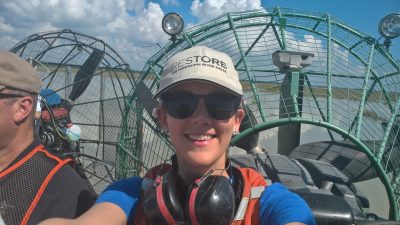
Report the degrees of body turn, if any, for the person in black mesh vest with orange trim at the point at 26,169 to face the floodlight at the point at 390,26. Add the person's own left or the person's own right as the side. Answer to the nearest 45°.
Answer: approximately 135° to the person's own left

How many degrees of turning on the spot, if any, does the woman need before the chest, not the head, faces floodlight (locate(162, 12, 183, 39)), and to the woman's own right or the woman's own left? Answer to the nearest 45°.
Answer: approximately 180°

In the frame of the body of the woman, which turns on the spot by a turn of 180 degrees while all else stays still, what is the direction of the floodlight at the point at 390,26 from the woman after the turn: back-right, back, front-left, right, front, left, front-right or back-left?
front-right

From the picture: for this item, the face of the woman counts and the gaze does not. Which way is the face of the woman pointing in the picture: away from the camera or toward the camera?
toward the camera

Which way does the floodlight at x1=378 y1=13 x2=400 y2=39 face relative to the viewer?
toward the camera

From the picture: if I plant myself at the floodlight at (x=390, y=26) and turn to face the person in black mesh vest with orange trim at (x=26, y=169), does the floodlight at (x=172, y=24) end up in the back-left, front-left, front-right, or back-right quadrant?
front-right

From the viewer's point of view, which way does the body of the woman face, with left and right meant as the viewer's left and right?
facing the viewer

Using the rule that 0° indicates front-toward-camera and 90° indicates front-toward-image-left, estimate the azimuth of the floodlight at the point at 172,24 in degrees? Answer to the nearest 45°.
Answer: approximately 0°

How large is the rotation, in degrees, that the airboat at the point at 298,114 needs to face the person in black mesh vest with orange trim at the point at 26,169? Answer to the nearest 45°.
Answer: approximately 45° to its right

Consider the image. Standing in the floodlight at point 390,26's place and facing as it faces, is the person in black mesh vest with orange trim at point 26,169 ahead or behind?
ahead
